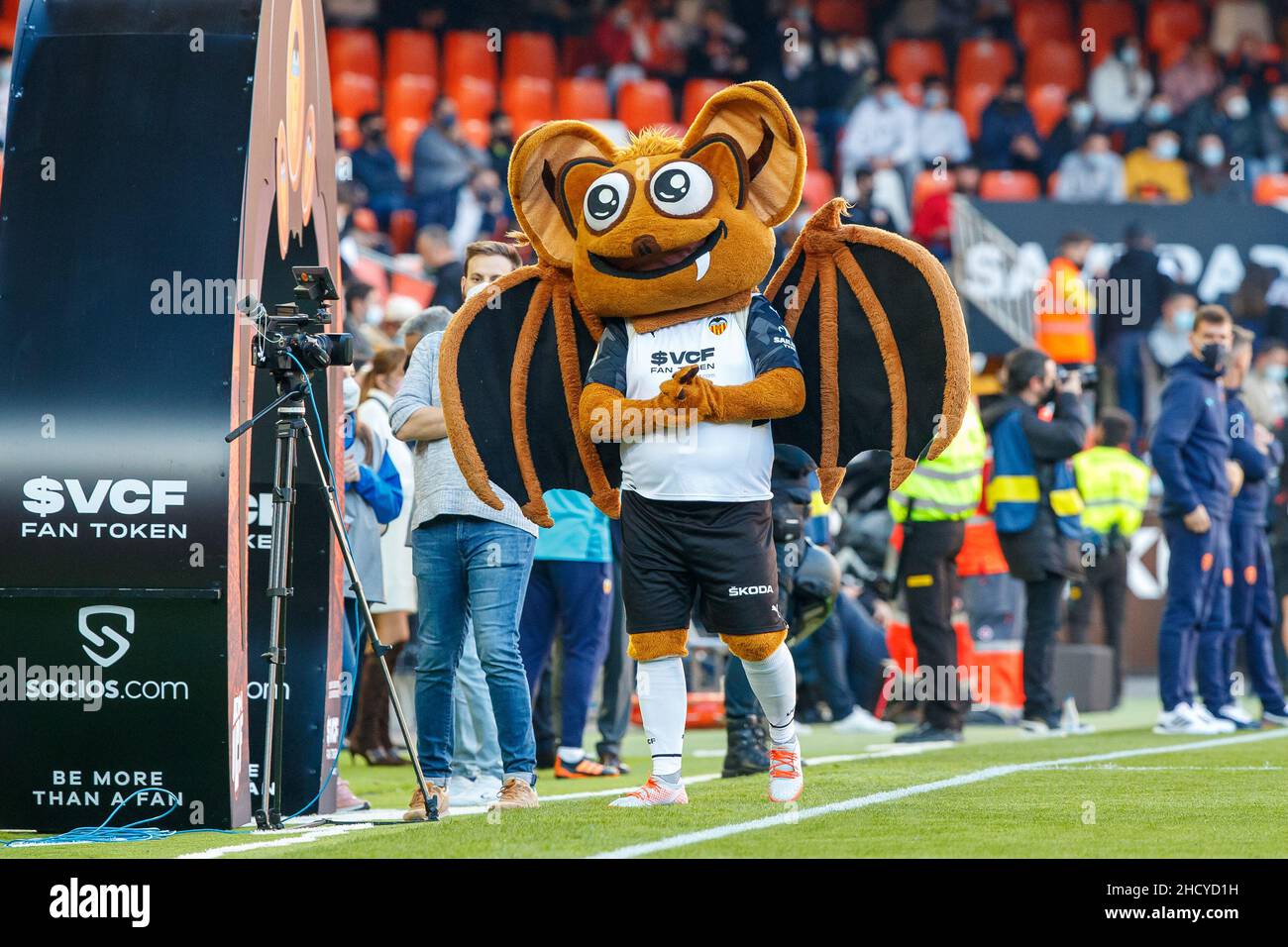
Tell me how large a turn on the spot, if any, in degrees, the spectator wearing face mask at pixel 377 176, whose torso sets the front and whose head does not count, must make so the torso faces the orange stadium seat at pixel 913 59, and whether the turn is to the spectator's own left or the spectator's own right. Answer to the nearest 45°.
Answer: approximately 90° to the spectator's own left

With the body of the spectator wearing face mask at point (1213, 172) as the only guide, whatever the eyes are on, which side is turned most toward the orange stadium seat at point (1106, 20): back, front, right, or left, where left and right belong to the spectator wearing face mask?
back

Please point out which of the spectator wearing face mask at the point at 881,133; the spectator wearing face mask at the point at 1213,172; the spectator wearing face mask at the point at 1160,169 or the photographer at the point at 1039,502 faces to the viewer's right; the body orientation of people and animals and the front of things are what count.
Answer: the photographer

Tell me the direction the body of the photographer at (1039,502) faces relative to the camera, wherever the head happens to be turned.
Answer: to the viewer's right

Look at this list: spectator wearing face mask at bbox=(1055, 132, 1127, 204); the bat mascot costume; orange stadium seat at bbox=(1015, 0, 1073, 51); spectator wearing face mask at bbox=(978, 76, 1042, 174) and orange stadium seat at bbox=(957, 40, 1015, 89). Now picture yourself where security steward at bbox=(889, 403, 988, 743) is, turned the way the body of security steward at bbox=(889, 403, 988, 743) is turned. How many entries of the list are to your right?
4

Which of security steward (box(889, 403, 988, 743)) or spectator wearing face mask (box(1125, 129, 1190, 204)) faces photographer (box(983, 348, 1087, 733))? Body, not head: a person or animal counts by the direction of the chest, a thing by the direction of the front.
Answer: the spectator wearing face mask

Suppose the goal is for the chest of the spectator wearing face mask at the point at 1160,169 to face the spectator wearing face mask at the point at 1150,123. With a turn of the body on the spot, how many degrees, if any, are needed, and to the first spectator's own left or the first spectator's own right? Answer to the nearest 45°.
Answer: approximately 180°

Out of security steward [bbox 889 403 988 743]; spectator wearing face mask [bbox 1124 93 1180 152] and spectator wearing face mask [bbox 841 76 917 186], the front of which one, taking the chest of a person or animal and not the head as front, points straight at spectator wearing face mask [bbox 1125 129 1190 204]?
spectator wearing face mask [bbox 1124 93 1180 152]
